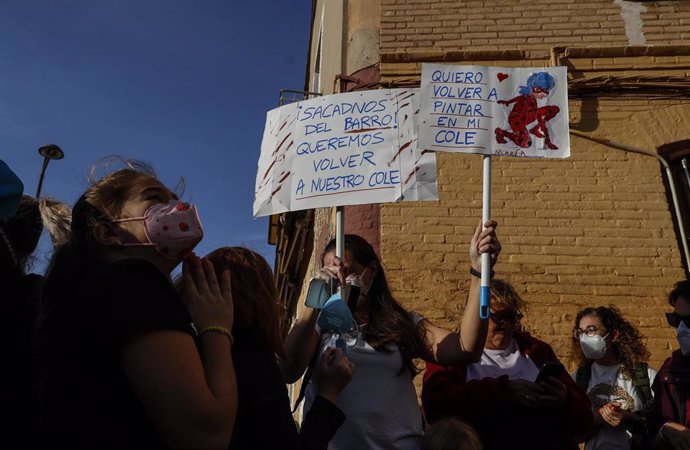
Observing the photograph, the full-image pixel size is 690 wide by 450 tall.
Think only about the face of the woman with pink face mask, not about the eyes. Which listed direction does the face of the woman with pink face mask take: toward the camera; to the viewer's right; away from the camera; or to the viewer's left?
to the viewer's right

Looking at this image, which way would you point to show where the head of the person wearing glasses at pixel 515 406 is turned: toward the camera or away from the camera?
toward the camera

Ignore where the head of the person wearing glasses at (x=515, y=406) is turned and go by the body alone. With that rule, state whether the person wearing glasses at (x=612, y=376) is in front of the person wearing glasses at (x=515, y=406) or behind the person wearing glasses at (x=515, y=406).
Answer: behind

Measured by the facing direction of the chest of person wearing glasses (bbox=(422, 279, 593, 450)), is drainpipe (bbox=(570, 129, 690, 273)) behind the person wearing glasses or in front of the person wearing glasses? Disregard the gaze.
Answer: behind

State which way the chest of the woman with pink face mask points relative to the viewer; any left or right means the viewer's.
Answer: facing to the right of the viewer

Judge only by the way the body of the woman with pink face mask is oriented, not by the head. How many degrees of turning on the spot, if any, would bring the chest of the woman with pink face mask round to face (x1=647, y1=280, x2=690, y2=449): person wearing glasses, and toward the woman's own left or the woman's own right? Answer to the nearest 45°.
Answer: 0° — they already face them

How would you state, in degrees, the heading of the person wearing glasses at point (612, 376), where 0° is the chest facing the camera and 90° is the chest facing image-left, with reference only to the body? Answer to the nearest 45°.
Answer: approximately 45°

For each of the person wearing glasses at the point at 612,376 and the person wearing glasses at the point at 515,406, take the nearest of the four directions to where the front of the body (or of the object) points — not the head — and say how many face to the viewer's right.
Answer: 0

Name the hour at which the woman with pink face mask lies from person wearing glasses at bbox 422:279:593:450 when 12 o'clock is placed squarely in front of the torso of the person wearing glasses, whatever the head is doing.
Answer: The woman with pink face mask is roughly at 1 o'clock from the person wearing glasses.

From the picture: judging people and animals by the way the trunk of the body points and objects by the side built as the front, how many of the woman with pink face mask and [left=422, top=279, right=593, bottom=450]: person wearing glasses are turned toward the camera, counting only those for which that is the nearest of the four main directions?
1

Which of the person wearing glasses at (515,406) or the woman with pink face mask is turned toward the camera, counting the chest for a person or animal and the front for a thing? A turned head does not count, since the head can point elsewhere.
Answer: the person wearing glasses

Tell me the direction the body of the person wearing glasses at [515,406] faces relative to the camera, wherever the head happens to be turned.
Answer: toward the camera
